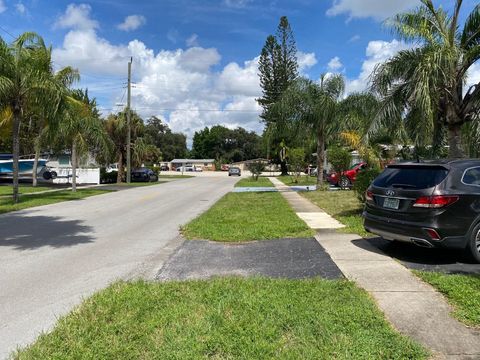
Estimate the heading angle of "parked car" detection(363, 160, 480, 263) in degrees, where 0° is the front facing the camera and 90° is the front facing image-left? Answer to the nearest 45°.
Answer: approximately 225°

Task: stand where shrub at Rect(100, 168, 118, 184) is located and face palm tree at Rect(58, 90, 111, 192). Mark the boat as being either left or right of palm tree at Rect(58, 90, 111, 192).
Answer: right

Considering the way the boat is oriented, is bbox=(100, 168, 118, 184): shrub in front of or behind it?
in front

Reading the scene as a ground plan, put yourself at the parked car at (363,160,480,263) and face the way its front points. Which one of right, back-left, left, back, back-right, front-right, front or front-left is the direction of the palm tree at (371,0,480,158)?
front-left

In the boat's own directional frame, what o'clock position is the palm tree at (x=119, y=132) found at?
The palm tree is roughly at 12 o'clock from the boat.

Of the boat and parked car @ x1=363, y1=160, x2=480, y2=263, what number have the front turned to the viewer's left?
0

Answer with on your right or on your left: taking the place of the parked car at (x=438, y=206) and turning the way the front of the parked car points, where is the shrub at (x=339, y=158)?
on your left

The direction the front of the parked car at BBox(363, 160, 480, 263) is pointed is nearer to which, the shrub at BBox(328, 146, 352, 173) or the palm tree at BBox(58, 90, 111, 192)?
the shrub

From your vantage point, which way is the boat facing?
to the viewer's right
